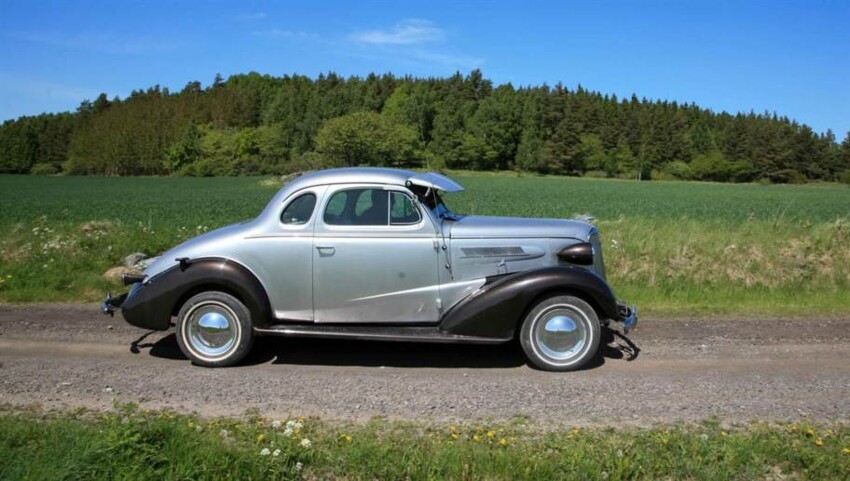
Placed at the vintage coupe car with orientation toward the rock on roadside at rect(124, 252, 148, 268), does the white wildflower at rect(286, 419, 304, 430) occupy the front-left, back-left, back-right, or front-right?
back-left

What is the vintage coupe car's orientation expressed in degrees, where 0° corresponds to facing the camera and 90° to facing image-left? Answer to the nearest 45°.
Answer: approximately 270°

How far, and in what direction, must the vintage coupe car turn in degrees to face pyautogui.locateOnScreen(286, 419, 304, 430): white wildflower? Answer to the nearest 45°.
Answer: approximately 90° to its right

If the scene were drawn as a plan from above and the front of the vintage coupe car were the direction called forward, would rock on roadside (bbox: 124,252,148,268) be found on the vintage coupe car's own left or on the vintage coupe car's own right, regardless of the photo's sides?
on the vintage coupe car's own left
